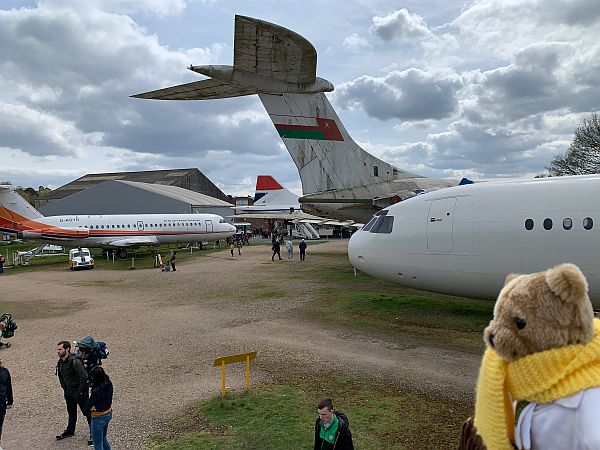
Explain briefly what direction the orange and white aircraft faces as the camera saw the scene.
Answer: facing to the right of the viewer

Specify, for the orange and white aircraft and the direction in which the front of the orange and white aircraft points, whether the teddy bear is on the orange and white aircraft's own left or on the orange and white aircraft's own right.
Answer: on the orange and white aircraft's own right

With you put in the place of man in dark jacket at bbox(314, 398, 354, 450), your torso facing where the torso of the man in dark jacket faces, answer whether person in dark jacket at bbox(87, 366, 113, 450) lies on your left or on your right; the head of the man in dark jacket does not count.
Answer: on your right

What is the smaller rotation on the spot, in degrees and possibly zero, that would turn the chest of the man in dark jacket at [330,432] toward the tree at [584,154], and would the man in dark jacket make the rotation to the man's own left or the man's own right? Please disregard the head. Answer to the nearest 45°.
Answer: approximately 180°

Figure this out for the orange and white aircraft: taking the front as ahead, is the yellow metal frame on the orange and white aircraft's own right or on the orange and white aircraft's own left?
on the orange and white aircraft's own right

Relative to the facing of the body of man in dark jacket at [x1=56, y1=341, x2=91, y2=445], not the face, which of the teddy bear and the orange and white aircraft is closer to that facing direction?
the teddy bear
